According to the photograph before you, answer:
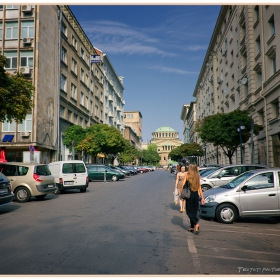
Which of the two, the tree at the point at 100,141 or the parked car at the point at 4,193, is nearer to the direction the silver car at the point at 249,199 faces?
the parked car

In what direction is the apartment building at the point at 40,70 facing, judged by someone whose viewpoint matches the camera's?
facing the viewer and to the right of the viewer

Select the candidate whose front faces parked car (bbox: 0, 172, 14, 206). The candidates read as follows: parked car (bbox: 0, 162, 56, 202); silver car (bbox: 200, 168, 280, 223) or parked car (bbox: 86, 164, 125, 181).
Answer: the silver car

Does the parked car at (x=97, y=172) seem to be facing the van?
no

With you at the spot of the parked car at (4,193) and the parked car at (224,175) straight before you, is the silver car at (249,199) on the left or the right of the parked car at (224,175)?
right

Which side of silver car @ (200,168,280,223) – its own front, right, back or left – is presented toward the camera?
left

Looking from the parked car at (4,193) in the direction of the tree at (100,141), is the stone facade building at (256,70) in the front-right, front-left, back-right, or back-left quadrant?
front-right

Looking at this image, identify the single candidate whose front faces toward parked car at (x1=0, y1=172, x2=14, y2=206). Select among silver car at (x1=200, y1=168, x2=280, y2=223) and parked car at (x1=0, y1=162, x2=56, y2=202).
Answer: the silver car

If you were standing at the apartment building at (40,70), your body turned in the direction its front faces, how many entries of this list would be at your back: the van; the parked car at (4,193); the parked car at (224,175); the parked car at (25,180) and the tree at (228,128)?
0

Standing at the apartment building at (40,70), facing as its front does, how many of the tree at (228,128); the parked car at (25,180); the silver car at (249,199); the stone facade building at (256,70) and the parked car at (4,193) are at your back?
0

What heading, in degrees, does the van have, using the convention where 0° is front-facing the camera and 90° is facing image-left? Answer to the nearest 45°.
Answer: approximately 135°

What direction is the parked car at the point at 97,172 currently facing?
to the viewer's right

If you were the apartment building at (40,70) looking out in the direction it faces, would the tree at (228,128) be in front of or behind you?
in front

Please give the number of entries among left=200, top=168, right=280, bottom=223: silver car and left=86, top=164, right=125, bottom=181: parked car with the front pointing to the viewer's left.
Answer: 1
